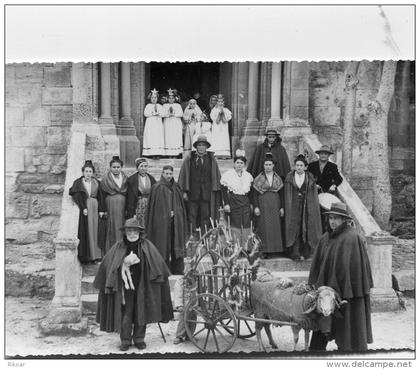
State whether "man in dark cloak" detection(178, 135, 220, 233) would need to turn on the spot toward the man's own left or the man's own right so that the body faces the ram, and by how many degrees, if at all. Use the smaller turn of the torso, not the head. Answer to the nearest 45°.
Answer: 0° — they already face it

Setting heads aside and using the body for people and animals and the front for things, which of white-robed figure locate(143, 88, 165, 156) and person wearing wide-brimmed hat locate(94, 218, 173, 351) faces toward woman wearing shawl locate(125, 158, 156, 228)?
the white-robed figure

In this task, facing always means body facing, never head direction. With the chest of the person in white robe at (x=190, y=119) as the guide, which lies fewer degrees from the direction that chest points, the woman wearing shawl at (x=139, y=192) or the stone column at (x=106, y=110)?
the woman wearing shawl

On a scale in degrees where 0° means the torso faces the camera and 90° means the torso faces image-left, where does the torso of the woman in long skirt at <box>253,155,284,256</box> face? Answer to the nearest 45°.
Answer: approximately 0°

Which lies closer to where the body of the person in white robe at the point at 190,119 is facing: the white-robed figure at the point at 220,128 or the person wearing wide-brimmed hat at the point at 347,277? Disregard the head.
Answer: the person wearing wide-brimmed hat

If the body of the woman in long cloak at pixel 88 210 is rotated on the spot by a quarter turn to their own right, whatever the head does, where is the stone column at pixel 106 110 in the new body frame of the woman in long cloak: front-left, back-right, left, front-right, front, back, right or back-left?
back-right

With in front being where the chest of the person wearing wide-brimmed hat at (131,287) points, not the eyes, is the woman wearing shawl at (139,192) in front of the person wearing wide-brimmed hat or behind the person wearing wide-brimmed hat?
behind

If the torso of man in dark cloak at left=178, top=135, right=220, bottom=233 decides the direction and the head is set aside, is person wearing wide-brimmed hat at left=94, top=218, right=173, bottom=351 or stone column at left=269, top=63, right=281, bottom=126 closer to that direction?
the person wearing wide-brimmed hat
